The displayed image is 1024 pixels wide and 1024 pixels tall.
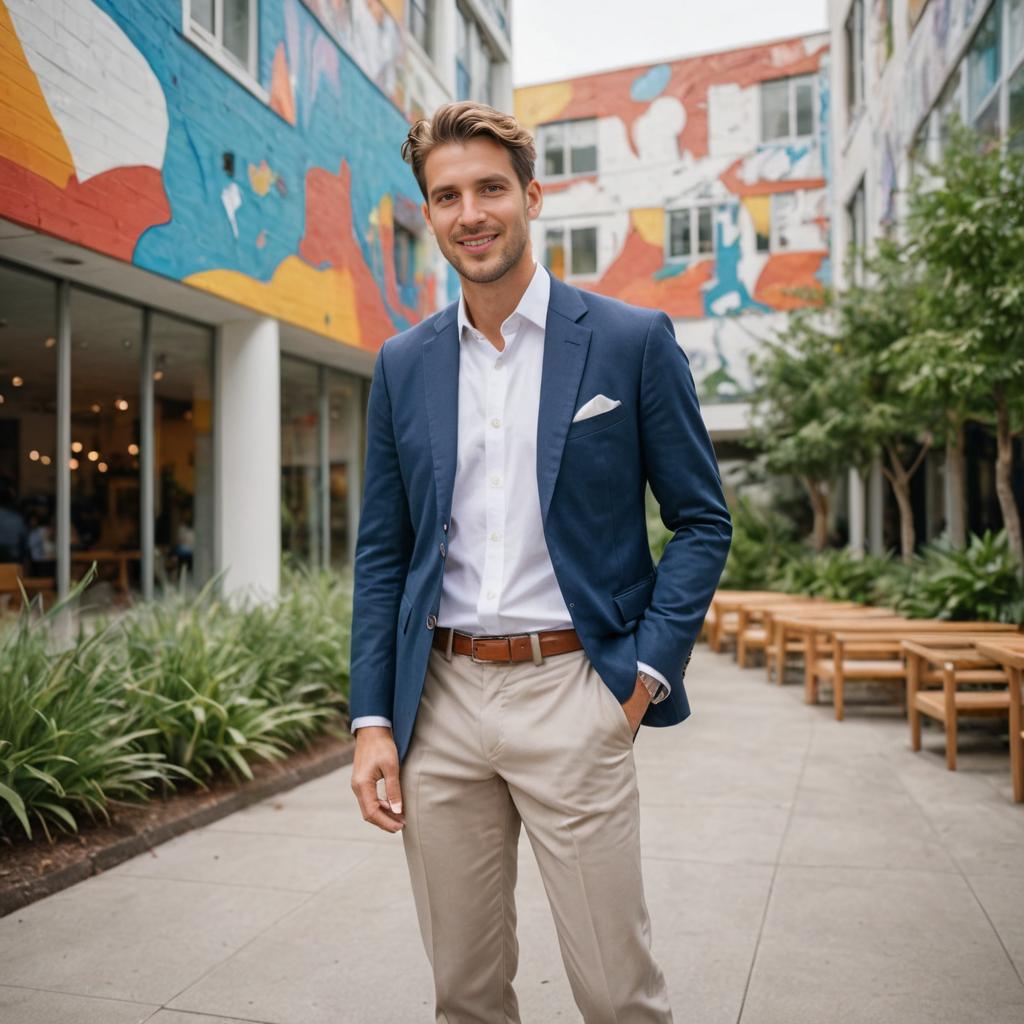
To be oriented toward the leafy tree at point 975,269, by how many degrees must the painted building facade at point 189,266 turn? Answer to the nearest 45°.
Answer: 0° — it already faces it

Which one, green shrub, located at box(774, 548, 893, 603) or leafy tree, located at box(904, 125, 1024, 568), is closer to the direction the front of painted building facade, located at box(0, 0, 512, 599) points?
the leafy tree

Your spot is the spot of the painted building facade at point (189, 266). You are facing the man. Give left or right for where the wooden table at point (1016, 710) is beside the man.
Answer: left

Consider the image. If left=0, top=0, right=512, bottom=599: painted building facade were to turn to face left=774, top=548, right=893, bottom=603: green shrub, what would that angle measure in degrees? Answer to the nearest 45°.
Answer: approximately 45° to its left

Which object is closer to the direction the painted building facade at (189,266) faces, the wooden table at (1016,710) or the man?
the wooden table

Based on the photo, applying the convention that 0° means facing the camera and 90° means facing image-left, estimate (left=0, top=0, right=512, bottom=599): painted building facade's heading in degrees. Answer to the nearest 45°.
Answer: approximately 315°

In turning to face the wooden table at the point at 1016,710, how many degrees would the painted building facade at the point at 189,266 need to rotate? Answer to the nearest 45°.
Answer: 0° — it already faces it
